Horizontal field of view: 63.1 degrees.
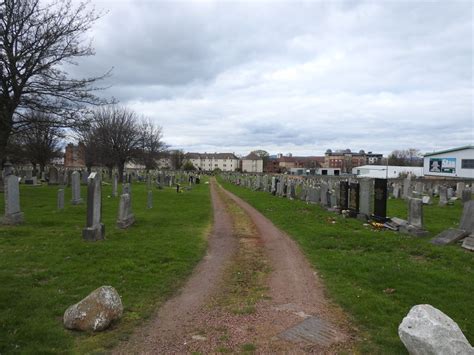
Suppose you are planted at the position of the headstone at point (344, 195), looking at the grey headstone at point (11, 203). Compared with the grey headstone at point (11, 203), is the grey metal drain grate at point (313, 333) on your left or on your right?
left

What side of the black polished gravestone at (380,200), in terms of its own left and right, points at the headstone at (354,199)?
right

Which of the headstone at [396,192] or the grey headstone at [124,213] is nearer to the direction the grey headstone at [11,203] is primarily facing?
the grey headstone

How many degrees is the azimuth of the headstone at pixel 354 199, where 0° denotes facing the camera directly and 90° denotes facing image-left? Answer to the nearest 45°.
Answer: approximately 45°

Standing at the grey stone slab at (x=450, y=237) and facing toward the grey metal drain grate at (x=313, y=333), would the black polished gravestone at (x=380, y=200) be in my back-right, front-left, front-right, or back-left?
back-right

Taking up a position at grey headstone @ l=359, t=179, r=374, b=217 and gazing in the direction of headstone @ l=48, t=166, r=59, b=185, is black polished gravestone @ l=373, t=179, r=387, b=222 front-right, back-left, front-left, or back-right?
back-left

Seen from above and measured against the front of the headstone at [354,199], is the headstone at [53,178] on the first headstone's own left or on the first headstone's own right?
on the first headstone's own right

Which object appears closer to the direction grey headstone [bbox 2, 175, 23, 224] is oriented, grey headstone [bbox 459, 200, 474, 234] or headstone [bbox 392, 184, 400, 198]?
the grey headstone

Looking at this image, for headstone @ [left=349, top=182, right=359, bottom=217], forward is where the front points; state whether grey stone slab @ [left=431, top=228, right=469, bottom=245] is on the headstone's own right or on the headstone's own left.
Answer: on the headstone's own left

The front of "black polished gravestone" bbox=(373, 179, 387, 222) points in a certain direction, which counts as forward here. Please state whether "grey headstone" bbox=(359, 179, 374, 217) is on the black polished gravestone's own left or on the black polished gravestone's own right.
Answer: on the black polished gravestone's own right

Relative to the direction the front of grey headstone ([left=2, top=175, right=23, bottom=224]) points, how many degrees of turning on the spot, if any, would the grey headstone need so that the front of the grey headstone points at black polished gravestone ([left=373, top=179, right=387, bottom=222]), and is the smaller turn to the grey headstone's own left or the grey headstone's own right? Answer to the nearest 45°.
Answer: approximately 45° to the grey headstone's own left

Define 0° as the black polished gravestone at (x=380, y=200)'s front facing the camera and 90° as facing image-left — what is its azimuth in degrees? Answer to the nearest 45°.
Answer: approximately 45°

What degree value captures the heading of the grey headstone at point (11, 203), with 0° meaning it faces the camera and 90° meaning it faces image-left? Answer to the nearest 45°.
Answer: approximately 315°
